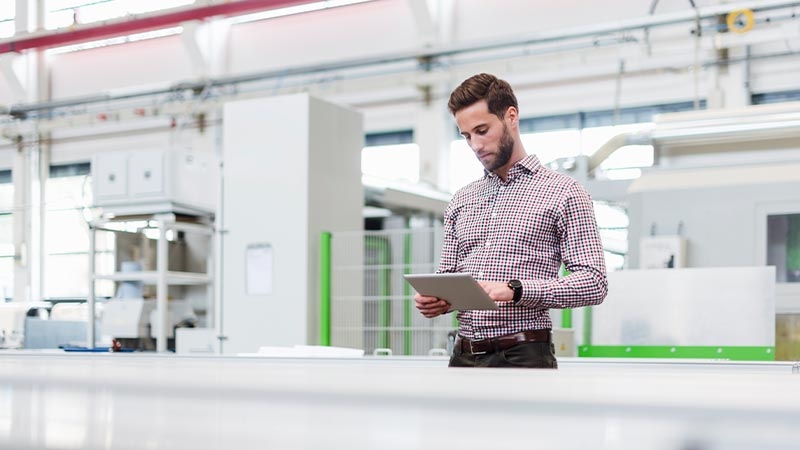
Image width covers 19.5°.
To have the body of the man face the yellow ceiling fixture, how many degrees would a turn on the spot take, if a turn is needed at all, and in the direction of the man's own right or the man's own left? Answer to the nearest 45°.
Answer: approximately 135° to the man's own right

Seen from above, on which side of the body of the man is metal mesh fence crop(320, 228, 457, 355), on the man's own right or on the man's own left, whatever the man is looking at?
on the man's own right

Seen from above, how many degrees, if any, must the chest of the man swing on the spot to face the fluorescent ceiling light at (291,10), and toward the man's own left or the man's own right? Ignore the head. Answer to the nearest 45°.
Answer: approximately 135° to the man's own right

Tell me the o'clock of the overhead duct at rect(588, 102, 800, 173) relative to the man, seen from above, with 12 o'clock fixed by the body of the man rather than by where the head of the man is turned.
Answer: The overhead duct is roughly at 5 o'clock from the man.

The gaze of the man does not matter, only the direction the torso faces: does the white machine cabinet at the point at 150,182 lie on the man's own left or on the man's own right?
on the man's own right

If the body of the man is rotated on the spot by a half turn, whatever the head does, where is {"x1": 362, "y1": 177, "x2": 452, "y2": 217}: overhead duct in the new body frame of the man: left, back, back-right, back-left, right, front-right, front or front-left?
front-left

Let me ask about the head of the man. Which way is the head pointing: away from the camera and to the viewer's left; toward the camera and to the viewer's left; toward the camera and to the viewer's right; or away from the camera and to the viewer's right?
toward the camera and to the viewer's left
